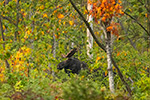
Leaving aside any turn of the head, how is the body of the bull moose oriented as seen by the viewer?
to the viewer's left
